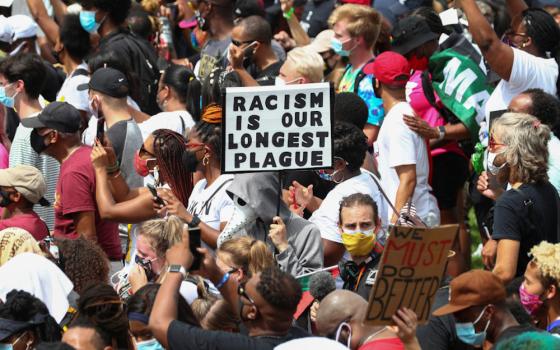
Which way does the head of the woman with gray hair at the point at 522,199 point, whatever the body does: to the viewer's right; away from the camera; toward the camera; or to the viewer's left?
to the viewer's left

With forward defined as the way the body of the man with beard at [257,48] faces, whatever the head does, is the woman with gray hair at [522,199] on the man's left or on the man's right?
on the man's left
